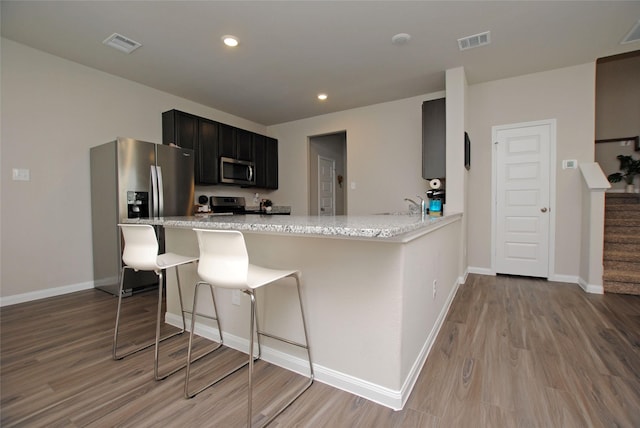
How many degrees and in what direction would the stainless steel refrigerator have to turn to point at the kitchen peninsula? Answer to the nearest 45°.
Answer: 0° — it already faces it

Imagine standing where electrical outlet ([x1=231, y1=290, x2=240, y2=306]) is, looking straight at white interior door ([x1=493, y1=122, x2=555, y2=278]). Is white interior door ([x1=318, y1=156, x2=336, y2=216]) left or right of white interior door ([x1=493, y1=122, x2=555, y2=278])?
left

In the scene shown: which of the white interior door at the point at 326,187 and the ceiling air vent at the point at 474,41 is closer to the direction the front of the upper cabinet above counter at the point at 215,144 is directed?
the ceiling air vent
